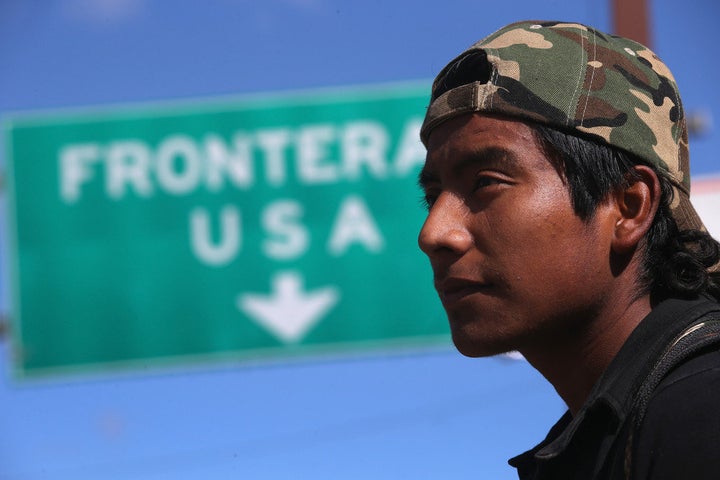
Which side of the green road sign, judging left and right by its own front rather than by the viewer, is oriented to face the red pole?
left

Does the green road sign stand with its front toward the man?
yes

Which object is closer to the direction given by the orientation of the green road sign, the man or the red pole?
the man

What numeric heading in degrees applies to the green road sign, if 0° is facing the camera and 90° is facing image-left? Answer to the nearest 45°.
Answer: approximately 0°
